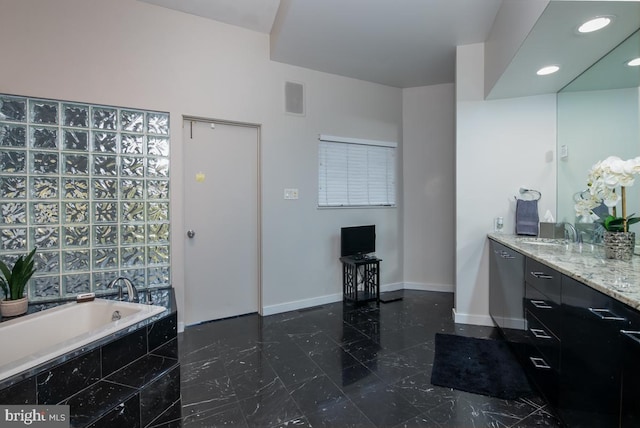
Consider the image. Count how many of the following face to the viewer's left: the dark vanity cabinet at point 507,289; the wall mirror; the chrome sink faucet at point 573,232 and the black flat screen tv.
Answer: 3

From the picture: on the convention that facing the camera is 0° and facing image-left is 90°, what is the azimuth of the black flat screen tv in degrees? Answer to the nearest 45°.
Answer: approximately 315°

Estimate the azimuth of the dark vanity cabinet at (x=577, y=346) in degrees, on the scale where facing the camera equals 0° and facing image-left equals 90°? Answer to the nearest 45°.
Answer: approximately 90°

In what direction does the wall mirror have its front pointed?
to the viewer's left

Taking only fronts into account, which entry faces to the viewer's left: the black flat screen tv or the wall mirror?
the wall mirror

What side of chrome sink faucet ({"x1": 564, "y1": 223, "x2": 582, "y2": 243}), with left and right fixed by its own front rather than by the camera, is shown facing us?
left

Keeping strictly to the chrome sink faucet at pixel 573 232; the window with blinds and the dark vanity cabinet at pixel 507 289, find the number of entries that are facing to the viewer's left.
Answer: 2

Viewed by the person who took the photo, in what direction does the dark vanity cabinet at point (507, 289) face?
facing to the left of the viewer

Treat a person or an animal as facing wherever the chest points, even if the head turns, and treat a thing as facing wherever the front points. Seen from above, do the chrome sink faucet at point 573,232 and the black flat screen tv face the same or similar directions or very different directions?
very different directions

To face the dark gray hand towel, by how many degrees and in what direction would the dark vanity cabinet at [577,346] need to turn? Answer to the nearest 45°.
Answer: approximately 90° to its right
